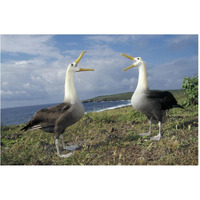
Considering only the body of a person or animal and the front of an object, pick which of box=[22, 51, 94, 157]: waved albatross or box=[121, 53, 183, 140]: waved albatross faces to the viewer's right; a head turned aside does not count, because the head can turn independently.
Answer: box=[22, 51, 94, 157]: waved albatross

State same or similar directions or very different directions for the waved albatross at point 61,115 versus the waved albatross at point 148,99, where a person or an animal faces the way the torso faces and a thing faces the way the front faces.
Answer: very different directions

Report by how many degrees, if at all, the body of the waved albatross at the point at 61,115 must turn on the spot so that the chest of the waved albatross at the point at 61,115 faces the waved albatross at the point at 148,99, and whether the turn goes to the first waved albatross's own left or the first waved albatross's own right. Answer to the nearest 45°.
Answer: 0° — it already faces it

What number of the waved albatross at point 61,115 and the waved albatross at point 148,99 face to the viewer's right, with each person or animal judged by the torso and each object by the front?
1

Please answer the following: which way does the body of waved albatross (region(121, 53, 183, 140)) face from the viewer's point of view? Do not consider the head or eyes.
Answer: to the viewer's left

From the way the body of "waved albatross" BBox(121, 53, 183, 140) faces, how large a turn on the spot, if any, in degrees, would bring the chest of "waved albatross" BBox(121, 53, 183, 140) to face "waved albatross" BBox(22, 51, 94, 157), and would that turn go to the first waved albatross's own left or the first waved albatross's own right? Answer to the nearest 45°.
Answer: approximately 45° to the first waved albatross's own left

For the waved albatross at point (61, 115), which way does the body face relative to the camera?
to the viewer's right
